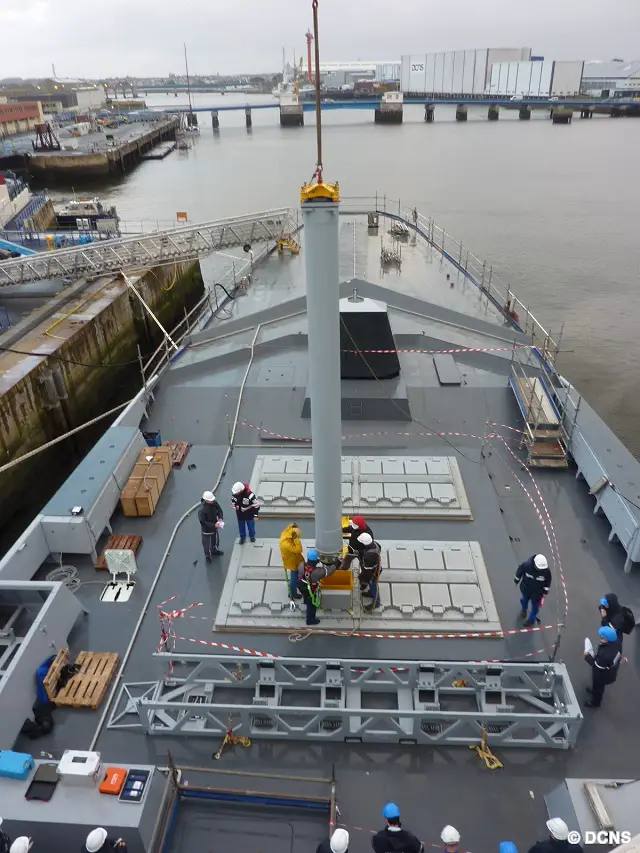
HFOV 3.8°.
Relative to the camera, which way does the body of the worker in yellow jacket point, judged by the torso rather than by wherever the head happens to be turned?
to the viewer's right

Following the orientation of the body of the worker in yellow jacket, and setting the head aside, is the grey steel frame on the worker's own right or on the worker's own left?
on the worker's own right

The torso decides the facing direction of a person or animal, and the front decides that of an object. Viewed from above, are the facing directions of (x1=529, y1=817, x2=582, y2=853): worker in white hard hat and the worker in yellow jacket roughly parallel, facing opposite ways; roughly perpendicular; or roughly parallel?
roughly perpendicular

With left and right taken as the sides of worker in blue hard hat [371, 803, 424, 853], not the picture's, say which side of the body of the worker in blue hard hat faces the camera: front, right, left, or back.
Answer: back

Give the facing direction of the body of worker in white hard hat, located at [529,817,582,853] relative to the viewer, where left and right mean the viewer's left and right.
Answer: facing away from the viewer

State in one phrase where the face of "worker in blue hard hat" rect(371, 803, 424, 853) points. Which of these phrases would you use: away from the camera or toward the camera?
away from the camera

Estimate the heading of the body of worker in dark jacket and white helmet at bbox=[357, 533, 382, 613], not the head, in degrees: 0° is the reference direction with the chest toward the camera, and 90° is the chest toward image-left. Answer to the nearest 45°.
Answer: approximately 90°
